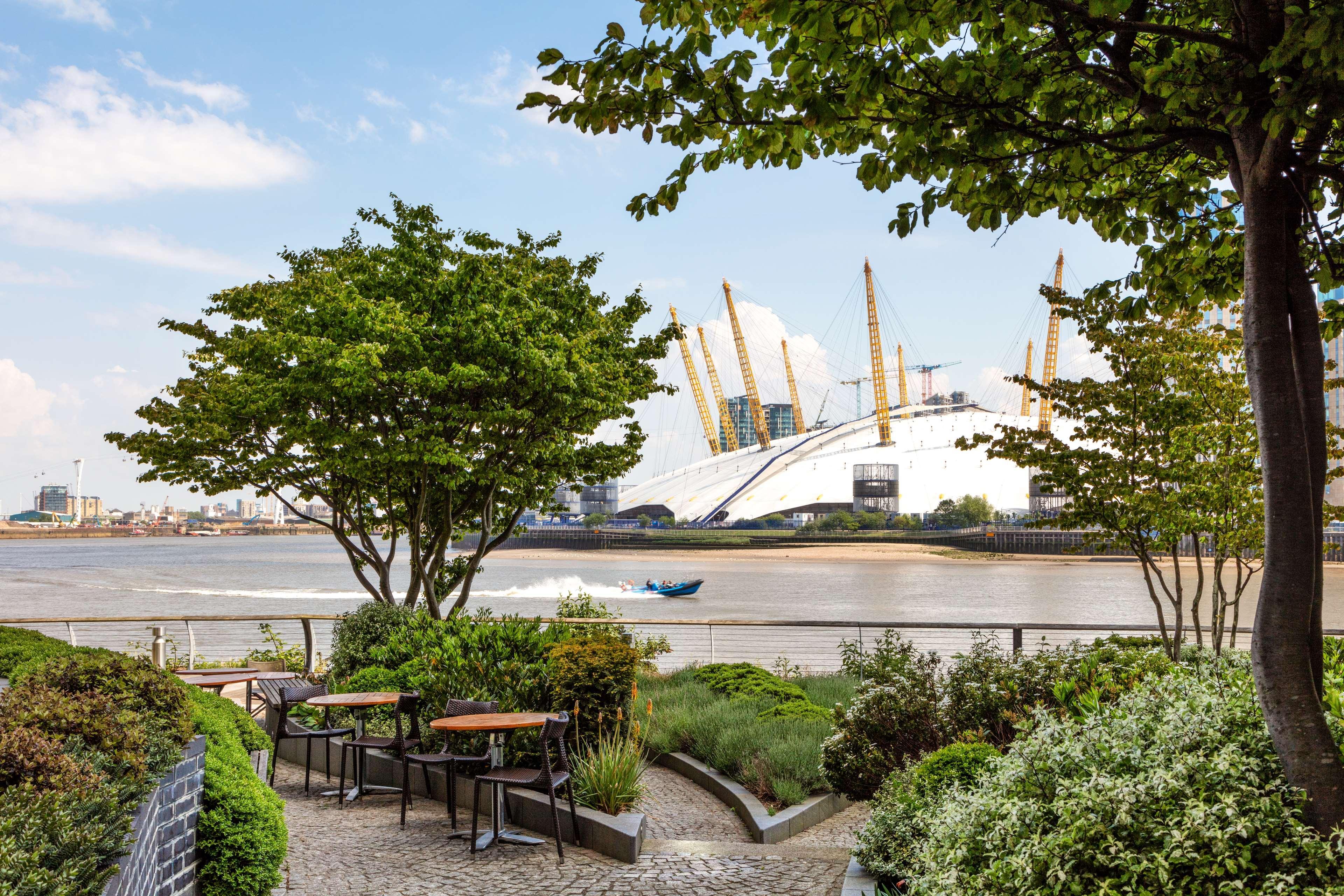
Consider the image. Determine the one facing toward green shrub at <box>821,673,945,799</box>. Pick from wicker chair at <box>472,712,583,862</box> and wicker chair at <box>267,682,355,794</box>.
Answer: wicker chair at <box>267,682,355,794</box>

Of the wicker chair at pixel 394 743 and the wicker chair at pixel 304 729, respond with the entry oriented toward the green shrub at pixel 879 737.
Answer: the wicker chair at pixel 304 729

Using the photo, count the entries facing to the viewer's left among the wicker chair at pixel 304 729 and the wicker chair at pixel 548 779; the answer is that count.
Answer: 1

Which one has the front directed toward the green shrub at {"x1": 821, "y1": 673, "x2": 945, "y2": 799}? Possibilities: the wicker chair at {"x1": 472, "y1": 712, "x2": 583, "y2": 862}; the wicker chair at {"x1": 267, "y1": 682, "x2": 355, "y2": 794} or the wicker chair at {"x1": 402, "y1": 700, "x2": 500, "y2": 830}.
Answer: the wicker chair at {"x1": 267, "y1": 682, "x2": 355, "y2": 794}

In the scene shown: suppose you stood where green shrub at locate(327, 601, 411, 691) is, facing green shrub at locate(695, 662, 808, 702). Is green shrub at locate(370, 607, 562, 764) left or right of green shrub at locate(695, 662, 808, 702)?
right

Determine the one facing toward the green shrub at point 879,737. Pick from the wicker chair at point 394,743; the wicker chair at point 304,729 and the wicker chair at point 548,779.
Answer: the wicker chair at point 304,729

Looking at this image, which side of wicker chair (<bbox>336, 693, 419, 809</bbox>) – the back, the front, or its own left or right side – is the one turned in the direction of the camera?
left

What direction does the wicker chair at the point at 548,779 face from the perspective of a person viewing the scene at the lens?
facing to the left of the viewer
